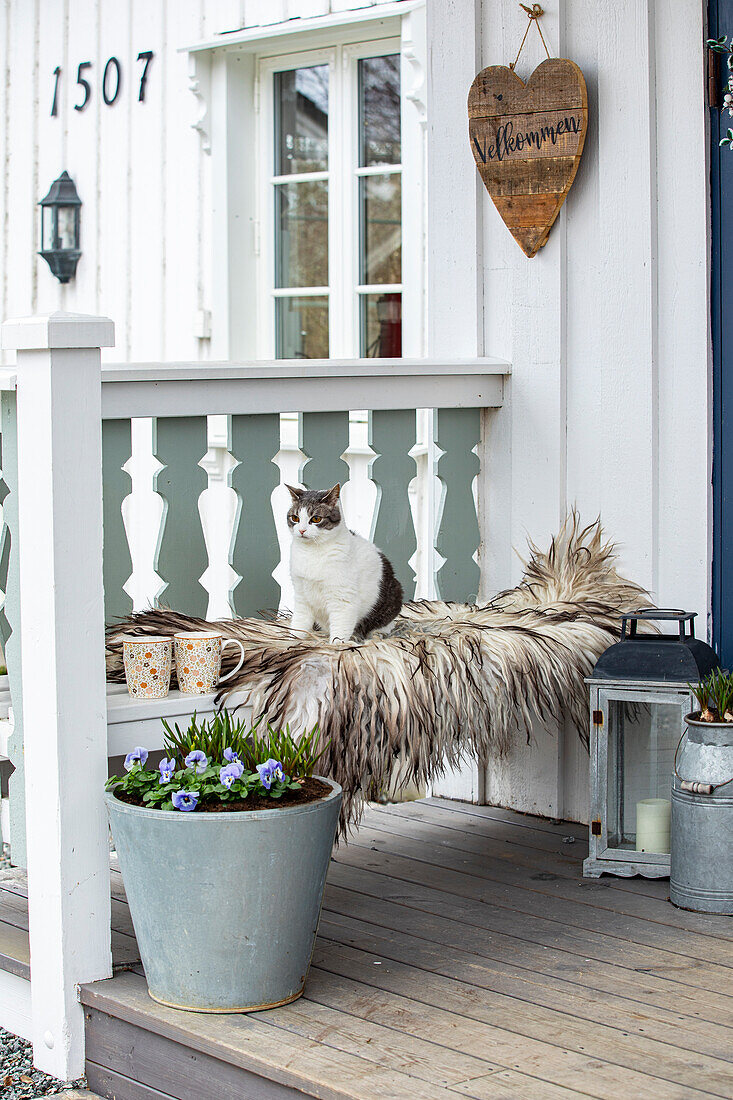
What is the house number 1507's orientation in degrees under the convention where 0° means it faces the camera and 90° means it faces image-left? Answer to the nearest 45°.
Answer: approximately 45°

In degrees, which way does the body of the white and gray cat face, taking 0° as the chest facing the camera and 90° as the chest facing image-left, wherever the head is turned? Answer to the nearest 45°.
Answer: approximately 45°

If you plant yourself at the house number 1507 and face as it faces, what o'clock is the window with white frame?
The window with white frame is roughly at 9 o'clock from the house number 1507.

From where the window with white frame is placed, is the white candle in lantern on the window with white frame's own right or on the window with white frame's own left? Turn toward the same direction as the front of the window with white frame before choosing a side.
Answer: on the window with white frame's own left

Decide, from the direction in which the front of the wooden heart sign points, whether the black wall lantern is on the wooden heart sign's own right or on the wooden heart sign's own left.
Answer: on the wooden heart sign's own right

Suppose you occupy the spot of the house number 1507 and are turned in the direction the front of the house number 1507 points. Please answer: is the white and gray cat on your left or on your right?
on your left
